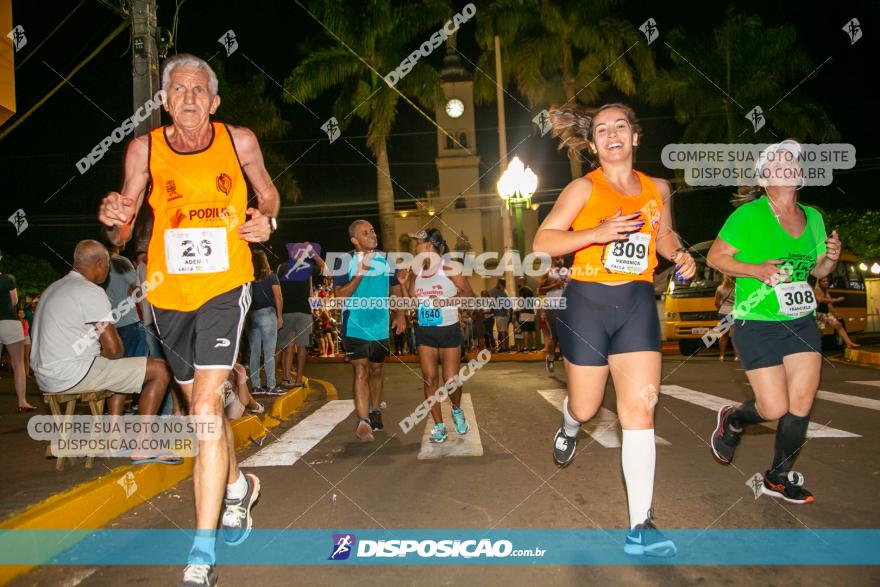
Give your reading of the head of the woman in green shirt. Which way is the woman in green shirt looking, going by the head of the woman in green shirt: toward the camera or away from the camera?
toward the camera

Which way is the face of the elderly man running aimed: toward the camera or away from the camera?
toward the camera

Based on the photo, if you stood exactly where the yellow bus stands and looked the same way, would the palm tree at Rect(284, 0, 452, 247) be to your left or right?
on your right

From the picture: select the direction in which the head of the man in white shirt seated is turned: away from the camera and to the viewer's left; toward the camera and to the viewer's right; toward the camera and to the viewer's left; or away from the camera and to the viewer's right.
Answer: away from the camera and to the viewer's right

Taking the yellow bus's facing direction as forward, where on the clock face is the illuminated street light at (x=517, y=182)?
The illuminated street light is roughly at 1 o'clock from the yellow bus.

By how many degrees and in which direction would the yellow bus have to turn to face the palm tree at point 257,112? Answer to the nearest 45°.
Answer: approximately 45° to its right

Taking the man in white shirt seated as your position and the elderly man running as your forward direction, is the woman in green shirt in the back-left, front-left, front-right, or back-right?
front-left

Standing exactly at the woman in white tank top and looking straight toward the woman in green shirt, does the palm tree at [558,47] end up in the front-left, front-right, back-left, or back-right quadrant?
back-left

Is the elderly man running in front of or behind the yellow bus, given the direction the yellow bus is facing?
in front

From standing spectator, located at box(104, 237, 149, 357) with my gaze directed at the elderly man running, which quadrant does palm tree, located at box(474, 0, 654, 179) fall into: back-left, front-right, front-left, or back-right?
back-left

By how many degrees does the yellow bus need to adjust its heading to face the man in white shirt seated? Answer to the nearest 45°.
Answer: approximately 45° to its left

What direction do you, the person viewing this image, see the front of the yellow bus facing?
facing the viewer and to the left of the viewer

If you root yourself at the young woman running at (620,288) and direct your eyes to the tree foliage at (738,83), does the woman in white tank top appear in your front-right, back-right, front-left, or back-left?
front-left

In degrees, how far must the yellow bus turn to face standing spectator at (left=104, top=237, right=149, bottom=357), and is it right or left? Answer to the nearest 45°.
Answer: approximately 45° to its left

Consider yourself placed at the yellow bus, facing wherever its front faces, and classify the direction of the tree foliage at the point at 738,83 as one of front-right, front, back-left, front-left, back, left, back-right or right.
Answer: back-right

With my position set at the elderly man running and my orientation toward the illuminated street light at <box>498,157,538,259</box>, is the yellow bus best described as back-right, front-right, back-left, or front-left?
front-right

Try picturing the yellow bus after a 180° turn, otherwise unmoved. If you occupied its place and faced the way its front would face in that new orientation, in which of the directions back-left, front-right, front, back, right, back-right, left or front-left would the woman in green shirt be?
back-right
